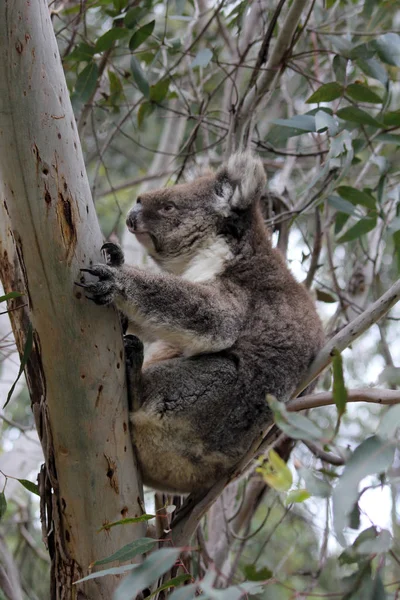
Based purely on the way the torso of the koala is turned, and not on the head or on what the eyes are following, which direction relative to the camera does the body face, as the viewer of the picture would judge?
to the viewer's left

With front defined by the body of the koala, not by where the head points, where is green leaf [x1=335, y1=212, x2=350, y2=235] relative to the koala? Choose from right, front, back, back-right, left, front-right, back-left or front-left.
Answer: back-right
